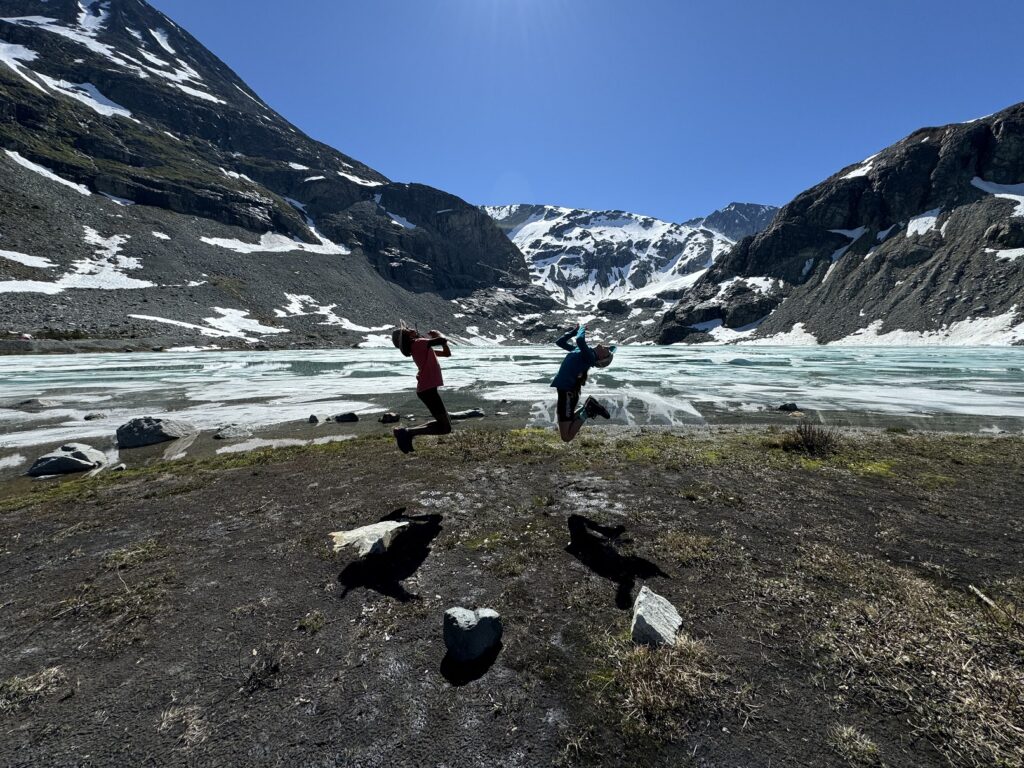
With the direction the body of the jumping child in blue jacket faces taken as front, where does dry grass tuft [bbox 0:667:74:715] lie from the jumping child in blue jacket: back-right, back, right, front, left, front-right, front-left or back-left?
front-left

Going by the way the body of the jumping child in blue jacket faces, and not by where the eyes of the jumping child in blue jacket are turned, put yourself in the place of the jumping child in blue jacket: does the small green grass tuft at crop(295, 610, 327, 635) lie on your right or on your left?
on your left

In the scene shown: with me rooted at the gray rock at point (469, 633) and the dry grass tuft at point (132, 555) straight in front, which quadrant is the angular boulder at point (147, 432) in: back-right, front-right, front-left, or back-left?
front-right

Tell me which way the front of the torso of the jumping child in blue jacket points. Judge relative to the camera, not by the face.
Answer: to the viewer's left

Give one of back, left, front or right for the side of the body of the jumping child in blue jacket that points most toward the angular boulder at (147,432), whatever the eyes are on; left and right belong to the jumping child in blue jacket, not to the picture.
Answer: front

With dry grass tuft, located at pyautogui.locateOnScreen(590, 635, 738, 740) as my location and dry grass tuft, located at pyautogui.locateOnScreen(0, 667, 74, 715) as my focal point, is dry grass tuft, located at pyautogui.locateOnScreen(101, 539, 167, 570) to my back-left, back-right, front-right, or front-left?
front-right

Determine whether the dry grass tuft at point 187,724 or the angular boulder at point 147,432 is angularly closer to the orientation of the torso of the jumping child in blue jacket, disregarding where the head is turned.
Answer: the angular boulder

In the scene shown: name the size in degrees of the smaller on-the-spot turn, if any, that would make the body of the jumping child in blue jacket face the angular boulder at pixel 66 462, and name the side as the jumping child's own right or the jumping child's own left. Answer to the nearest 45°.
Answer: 0° — they already face it

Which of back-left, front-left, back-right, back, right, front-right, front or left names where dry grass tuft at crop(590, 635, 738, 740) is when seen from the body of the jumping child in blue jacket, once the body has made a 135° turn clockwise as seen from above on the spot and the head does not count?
back-right

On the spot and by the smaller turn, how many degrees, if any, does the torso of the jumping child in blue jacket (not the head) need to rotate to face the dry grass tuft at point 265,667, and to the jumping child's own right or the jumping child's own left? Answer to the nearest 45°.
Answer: approximately 45° to the jumping child's own left

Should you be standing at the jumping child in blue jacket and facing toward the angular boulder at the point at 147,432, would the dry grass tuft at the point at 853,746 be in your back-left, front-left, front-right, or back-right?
back-left
